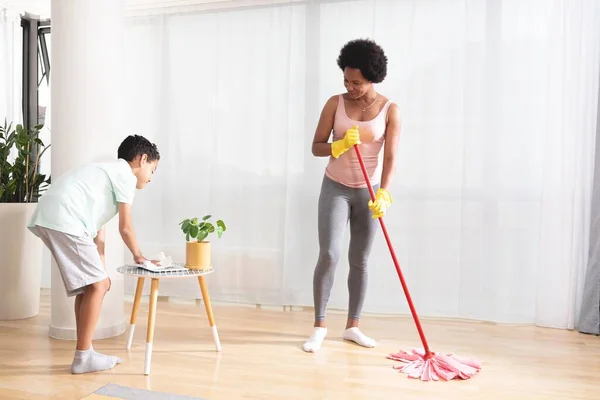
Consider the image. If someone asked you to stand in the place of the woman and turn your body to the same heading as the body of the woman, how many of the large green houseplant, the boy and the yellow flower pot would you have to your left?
0

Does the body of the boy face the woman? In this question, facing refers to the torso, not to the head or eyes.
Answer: yes

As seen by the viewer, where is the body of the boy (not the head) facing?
to the viewer's right

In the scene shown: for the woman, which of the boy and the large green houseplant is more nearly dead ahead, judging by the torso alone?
the boy

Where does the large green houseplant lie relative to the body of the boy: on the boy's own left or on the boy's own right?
on the boy's own left

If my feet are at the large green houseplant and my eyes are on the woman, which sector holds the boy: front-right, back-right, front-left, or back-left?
front-right

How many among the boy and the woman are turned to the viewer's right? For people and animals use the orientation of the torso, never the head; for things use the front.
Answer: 1

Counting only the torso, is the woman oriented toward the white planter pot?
no

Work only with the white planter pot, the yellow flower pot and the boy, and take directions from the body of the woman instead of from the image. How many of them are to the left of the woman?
0

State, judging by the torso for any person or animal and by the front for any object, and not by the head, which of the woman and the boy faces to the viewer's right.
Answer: the boy

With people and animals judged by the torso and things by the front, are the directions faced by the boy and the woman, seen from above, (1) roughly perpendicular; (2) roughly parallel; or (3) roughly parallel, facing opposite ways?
roughly perpendicular

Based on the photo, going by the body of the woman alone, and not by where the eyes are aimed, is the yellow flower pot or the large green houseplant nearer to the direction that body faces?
the yellow flower pot

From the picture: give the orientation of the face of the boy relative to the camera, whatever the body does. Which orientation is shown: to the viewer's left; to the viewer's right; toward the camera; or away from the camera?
to the viewer's right

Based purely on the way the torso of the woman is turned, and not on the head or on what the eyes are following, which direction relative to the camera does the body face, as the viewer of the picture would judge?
toward the camera

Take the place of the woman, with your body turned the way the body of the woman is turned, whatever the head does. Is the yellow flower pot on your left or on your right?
on your right

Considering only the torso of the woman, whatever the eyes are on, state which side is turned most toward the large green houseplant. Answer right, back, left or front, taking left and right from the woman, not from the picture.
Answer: right

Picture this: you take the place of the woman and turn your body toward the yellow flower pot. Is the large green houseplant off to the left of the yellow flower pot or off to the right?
right
